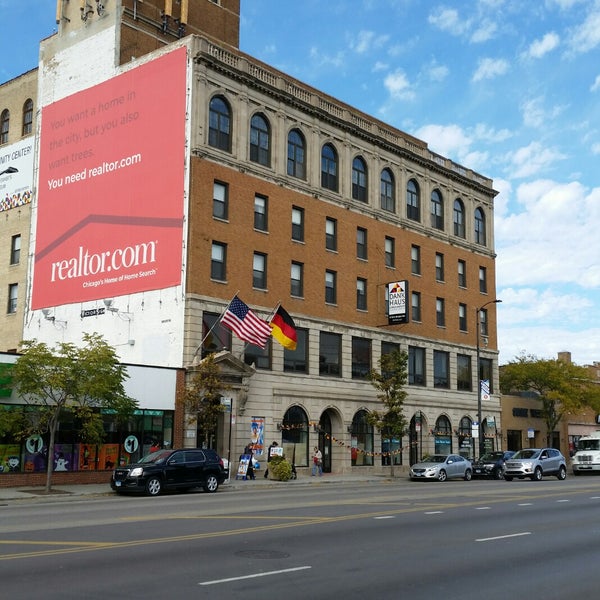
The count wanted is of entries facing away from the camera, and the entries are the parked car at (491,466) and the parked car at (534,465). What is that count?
0

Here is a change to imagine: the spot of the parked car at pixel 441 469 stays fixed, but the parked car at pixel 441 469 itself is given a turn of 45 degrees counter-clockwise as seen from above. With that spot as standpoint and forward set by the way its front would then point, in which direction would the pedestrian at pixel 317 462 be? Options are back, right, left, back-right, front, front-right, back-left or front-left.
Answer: right

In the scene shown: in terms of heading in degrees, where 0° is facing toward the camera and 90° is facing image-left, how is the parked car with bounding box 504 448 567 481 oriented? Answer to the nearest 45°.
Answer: approximately 45°

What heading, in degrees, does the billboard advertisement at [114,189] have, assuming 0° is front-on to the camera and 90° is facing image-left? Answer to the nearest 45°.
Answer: approximately 45°

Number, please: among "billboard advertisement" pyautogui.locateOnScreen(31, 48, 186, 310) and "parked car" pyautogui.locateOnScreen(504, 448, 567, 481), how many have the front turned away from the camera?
0

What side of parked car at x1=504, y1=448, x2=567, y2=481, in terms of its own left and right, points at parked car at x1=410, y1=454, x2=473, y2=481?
front

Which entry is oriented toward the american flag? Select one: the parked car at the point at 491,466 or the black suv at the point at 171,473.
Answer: the parked car

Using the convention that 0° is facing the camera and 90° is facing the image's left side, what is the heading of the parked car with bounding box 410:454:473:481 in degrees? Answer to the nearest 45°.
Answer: approximately 45°

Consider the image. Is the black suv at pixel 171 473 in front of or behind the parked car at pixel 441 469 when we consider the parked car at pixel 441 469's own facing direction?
in front

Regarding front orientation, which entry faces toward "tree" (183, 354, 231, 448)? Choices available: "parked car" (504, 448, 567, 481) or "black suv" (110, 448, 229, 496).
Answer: the parked car

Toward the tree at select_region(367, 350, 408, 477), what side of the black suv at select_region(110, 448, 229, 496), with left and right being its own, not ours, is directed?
back
